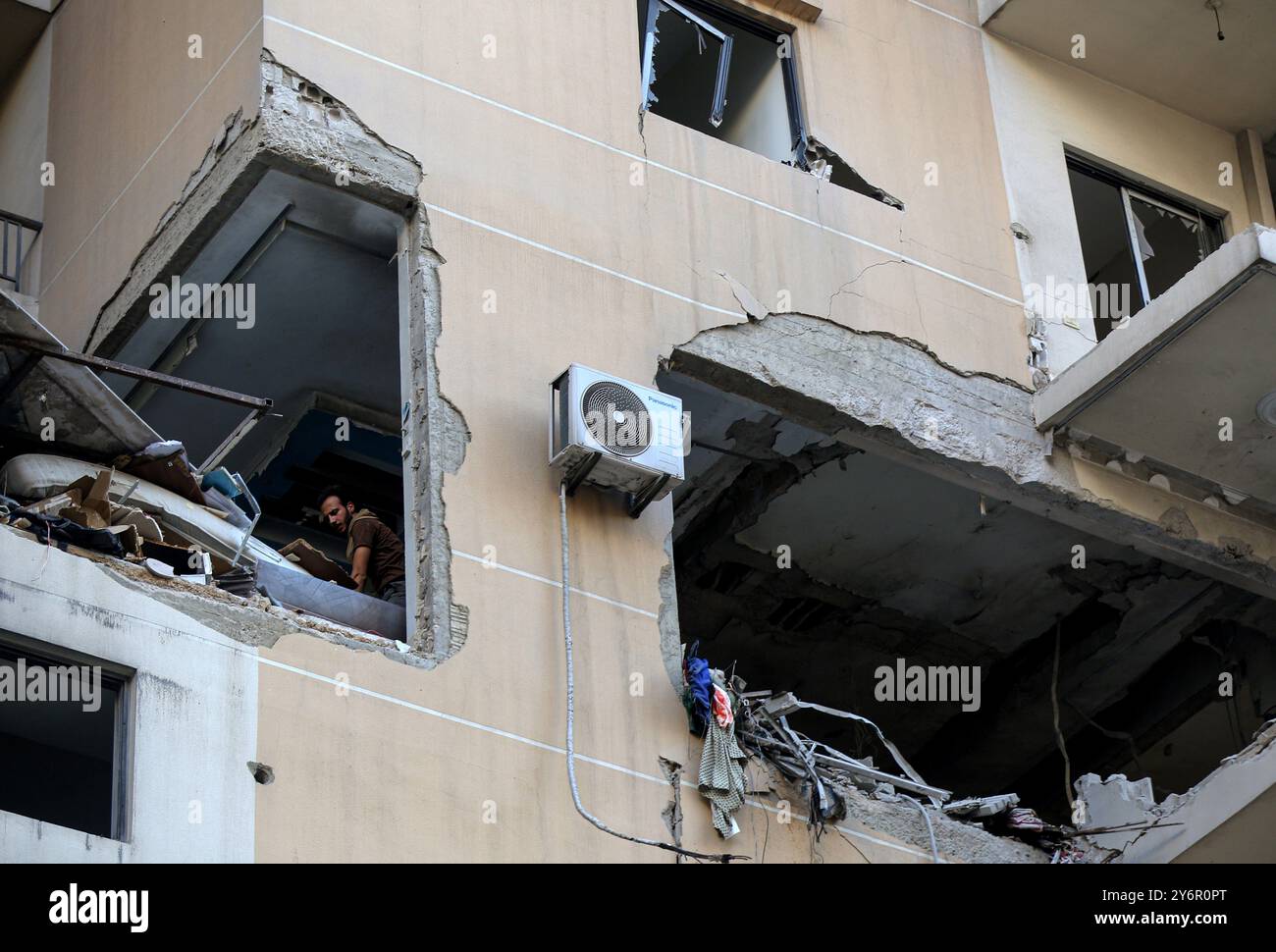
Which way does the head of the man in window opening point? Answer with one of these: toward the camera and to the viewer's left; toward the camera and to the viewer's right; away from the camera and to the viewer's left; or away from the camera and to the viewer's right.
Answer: toward the camera and to the viewer's left

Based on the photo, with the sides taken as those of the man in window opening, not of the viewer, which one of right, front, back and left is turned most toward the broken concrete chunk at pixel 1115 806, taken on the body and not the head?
back

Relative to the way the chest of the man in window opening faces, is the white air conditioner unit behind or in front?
behind

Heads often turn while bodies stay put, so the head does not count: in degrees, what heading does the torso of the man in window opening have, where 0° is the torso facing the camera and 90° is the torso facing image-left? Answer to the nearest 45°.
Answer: approximately 90°

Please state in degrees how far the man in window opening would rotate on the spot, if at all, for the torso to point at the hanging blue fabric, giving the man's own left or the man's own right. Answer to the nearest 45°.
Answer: approximately 135° to the man's own left
